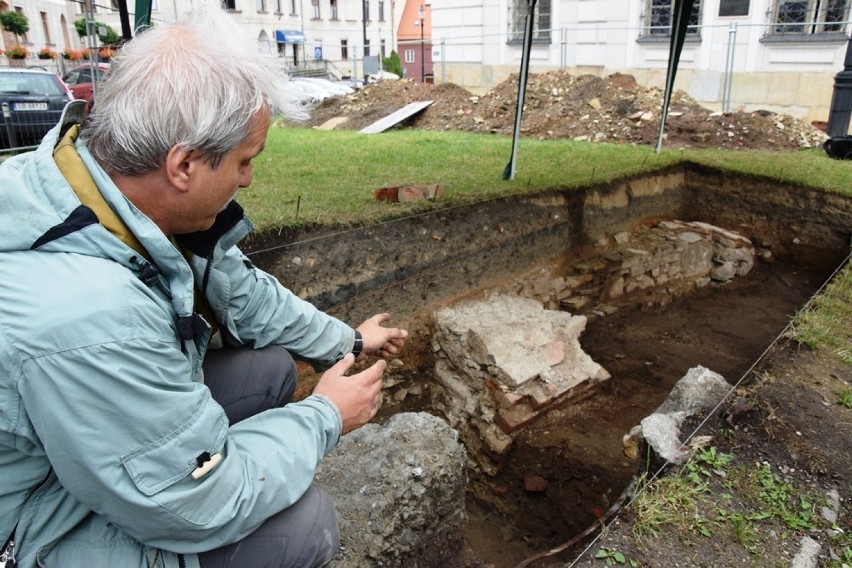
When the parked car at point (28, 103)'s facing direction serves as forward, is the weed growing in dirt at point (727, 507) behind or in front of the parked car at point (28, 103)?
behind

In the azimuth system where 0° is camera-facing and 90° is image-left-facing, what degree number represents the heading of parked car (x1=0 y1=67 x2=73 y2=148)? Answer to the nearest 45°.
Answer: approximately 180°

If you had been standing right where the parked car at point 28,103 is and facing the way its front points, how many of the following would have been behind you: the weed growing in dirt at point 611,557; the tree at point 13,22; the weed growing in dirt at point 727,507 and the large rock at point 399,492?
3

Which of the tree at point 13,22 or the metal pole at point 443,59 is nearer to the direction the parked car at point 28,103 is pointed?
the tree

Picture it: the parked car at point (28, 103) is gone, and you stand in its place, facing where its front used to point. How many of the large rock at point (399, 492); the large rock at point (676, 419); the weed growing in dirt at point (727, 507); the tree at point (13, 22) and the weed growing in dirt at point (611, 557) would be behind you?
4

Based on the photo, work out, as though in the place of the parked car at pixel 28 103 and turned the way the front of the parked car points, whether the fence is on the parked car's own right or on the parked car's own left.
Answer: on the parked car's own right

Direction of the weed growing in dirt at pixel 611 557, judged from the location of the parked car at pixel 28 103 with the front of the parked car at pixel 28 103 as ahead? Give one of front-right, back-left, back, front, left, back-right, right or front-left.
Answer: back

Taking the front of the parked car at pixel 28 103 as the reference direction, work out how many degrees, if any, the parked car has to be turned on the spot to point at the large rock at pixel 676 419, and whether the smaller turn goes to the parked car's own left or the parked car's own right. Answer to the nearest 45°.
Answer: approximately 180°

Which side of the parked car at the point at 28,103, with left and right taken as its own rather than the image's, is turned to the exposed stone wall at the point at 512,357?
back

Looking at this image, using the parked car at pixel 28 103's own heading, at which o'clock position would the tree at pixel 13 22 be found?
The tree is roughly at 12 o'clock from the parked car.

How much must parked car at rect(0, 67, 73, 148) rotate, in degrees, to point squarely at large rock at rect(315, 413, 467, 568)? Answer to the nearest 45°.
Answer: approximately 180°
